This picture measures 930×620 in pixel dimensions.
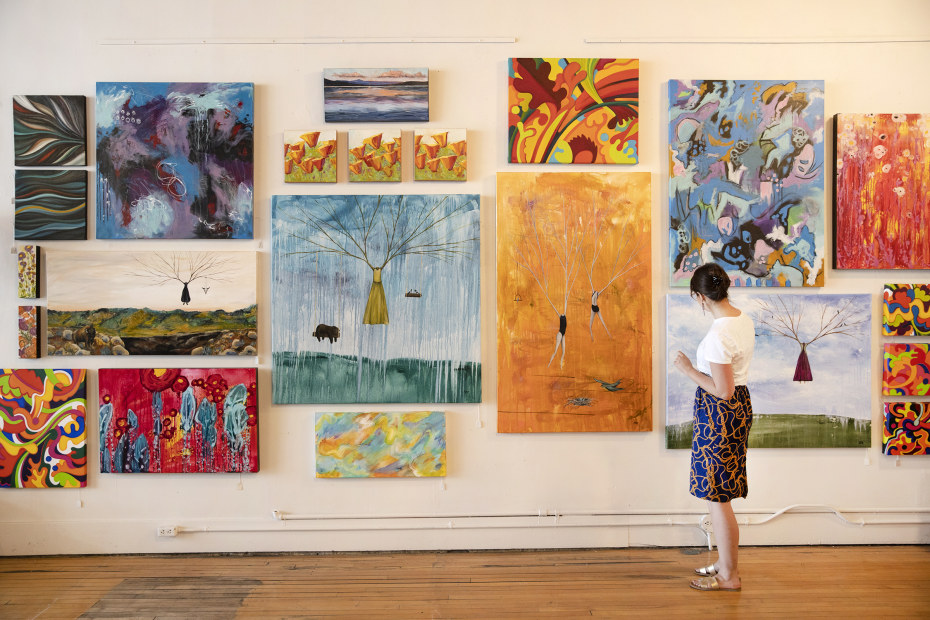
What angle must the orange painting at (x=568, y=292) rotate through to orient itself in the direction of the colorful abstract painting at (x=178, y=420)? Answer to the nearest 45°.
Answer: approximately 90° to its right

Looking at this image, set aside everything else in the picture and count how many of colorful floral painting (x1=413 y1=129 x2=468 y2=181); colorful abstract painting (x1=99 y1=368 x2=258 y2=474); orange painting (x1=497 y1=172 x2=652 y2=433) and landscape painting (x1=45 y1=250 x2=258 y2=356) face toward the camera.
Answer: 4

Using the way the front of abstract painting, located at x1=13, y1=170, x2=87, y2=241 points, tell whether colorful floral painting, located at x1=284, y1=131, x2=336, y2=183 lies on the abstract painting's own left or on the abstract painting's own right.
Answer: on the abstract painting's own left

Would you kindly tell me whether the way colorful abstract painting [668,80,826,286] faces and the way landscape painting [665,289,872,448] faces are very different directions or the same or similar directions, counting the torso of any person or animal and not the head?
same or similar directions

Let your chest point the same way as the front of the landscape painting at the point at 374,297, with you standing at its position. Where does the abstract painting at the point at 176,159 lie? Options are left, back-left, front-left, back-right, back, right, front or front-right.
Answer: right

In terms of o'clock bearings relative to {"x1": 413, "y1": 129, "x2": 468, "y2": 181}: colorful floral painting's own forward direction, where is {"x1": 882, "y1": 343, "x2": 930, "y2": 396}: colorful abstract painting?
{"x1": 882, "y1": 343, "x2": 930, "y2": 396}: colorful abstract painting is roughly at 9 o'clock from {"x1": 413, "y1": 129, "x2": 468, "y2": 181}: colorful floral painting.

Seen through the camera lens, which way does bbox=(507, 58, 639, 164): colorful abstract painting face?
facing the viewer

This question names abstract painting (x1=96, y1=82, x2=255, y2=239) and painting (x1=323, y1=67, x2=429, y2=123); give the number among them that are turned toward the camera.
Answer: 2

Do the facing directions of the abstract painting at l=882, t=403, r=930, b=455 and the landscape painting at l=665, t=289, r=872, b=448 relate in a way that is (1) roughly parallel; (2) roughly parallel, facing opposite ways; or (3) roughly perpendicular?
roughly parallel

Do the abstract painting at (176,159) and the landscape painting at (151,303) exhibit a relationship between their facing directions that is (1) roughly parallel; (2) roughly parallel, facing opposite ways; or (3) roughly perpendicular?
roughly parallel

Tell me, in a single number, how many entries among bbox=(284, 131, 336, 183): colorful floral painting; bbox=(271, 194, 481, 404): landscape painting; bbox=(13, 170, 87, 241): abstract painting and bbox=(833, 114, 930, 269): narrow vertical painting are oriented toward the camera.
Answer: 4

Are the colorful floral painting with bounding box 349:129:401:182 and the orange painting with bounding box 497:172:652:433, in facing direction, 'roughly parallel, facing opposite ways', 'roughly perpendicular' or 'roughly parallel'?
roughly parallel

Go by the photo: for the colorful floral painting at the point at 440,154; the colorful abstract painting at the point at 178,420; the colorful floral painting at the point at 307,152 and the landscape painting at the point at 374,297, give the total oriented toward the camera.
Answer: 4

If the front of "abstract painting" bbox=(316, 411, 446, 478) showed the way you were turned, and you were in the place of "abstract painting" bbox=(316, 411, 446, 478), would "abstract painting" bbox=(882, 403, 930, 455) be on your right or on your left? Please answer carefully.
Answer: on your left

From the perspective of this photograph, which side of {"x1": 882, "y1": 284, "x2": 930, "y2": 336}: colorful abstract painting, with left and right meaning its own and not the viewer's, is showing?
front

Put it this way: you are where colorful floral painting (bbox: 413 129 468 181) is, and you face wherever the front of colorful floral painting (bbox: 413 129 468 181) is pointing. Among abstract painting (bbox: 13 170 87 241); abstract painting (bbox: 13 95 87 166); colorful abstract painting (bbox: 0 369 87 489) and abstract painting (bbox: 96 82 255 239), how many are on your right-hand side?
4

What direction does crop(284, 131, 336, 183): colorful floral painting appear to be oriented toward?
toward the camera
